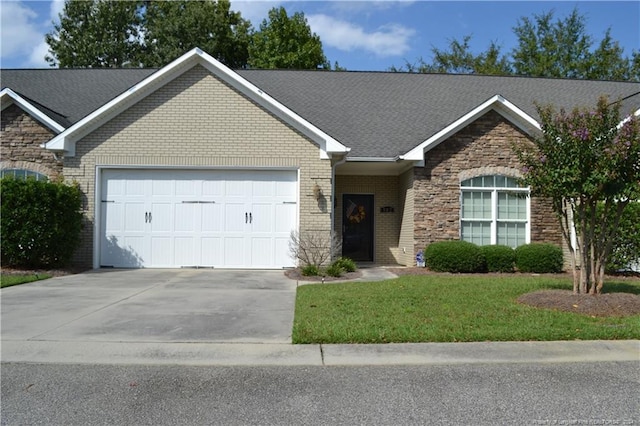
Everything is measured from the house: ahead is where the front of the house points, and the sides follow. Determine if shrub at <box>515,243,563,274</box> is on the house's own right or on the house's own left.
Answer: on the house's own left

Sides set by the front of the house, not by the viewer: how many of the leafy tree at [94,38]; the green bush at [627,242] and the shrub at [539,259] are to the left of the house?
2

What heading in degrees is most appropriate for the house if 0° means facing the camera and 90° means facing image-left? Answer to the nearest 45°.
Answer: approximately 0°

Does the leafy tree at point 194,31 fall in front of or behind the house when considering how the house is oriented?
behind

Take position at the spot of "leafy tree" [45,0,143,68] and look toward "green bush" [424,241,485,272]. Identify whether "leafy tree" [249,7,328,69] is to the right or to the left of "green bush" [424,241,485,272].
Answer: left

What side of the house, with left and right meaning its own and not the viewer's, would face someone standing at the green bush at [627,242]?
left

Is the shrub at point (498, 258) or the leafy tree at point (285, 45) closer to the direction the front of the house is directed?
the shrub

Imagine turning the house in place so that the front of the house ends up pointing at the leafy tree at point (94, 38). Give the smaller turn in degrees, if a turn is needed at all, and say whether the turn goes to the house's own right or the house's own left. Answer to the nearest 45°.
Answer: approximately 135° to the house's own right

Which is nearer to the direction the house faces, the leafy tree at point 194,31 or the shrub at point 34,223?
the shrub

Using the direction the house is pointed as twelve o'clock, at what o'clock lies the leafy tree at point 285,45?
The leafy tree is roughly at 6 o'clock from the house.
